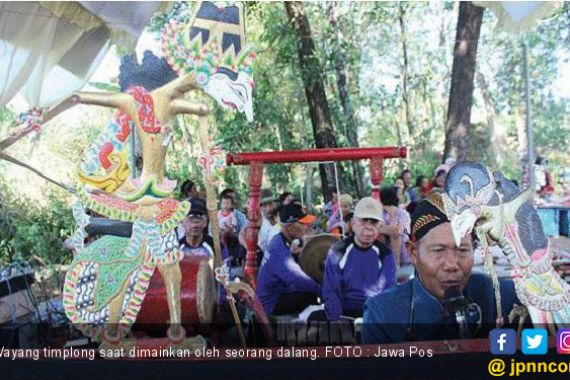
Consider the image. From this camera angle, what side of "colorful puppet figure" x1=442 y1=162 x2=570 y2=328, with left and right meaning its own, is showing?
left

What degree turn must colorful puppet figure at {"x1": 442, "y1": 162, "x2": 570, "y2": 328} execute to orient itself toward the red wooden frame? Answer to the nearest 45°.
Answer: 0° — it already faces it

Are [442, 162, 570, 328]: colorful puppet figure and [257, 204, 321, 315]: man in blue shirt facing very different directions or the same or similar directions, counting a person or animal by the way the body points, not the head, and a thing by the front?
very different directions

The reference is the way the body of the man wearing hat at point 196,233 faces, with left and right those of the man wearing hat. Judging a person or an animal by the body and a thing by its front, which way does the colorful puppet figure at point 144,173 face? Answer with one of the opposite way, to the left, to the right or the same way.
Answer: to the left

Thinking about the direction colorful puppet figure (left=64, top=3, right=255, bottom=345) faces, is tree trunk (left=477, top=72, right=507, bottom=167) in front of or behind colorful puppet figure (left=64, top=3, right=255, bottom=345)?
in front

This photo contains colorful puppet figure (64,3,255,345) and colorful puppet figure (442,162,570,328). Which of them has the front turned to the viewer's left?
colorful puppet figure (442,162,570,328)

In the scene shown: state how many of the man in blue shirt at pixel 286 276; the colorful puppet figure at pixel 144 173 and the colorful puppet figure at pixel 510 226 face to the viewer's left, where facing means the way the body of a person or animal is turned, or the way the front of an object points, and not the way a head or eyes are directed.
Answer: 1
